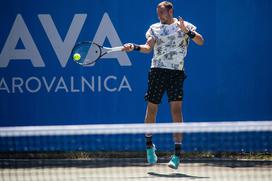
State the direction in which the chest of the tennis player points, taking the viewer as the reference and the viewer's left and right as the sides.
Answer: facing the viewer

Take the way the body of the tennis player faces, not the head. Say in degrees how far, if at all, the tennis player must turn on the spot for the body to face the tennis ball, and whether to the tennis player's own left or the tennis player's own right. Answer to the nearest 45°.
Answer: approximately 90° to the tennis player's own right
